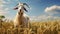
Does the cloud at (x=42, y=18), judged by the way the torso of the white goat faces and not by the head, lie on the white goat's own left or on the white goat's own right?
on the white goat's own left

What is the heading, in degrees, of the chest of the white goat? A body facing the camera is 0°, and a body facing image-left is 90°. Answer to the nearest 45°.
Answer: approximately 0°

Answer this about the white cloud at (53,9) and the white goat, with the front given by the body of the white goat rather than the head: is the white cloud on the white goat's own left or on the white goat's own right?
on the white goat's own left
